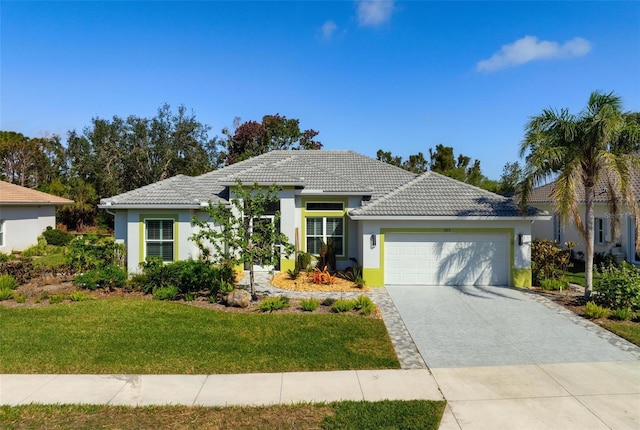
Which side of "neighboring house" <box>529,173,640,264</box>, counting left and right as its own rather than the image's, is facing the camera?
front

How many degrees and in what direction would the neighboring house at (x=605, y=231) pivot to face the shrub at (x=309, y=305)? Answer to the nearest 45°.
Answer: approximately 45° to its right

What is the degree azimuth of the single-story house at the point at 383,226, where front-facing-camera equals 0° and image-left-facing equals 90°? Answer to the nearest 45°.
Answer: approximately 0°

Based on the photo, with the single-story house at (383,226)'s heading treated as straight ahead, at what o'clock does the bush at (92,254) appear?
The bush is roughly at 3 o'clock from the single-story house.

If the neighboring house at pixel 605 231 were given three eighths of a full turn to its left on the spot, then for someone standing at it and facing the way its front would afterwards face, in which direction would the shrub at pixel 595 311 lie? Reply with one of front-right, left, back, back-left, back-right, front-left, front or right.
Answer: back-right

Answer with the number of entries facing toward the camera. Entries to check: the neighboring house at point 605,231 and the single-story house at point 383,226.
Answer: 2

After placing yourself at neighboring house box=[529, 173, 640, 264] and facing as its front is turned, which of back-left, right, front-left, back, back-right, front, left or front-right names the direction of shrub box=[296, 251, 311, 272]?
front-right

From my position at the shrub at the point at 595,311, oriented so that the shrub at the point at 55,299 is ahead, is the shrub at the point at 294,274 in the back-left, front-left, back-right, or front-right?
front-right

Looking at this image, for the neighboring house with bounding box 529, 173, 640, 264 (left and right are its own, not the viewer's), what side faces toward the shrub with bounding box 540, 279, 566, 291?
front

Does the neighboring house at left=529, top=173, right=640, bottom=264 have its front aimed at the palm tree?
yes

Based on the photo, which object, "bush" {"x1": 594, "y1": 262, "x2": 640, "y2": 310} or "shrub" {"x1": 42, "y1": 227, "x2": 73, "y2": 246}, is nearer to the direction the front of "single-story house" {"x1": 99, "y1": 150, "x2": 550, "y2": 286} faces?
the bush
